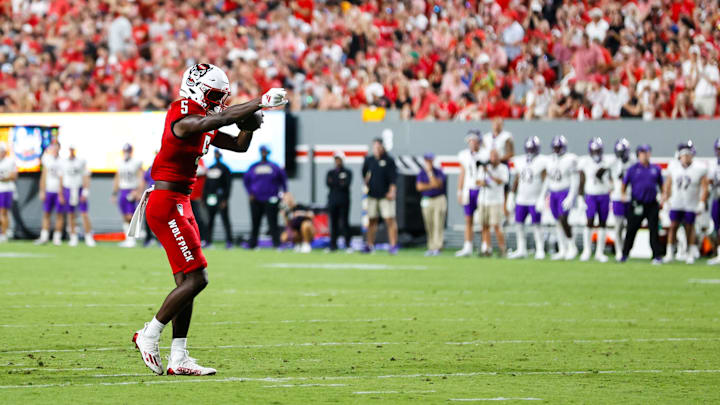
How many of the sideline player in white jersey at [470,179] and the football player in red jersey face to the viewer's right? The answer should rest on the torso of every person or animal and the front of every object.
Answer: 1

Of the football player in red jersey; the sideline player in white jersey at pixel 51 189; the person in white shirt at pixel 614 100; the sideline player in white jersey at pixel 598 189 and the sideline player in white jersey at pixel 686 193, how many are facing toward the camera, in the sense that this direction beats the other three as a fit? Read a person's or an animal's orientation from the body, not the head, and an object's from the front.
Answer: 4

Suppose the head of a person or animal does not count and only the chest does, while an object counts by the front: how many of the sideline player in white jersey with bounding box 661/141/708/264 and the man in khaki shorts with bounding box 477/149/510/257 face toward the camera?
2

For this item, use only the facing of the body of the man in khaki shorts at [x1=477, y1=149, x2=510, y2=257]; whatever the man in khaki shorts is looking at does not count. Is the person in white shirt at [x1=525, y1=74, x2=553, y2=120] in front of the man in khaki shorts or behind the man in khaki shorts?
behind

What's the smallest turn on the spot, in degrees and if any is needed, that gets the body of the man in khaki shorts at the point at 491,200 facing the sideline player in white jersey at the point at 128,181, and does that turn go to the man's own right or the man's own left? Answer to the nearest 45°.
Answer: approximately 90° to the man's own right

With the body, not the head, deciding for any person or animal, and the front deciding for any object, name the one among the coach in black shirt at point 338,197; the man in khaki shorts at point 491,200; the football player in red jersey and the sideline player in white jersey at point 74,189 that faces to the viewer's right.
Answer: the football player in red jersey

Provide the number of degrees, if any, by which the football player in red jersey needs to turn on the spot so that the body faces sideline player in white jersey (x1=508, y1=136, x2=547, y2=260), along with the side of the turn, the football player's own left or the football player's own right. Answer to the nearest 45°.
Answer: approximately 45° to the football player's own left

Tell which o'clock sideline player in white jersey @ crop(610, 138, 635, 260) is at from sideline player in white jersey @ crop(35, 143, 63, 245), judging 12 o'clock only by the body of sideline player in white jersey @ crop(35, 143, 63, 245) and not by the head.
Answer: sideline player in white jersey @ crop(610, 138, 635, 260) is roughly at 10 o'clock from sideline player in white jersey @ crop(35, 143, 63, 245).

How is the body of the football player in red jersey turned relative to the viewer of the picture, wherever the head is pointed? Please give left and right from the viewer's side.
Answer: facing to the right of the viewer

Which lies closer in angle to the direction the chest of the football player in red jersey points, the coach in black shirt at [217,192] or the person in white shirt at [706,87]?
the person in white shirt

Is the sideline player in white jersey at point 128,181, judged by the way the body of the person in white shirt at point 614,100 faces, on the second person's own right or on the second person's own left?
on the second person's own right
